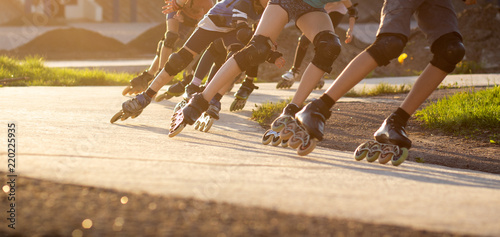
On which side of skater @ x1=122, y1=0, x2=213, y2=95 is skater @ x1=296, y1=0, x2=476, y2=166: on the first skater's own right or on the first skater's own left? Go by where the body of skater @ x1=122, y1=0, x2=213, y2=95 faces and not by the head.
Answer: on the first skater's own left

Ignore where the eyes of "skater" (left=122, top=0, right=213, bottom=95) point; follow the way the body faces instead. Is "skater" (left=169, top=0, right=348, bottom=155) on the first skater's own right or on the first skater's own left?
on the first skater's own left

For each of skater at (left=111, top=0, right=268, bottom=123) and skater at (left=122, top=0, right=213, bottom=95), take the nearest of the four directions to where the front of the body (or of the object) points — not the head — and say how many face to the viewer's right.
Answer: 0

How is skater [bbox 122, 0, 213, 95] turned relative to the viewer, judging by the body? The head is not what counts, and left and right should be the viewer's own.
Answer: facing the viewer and to the left of the viewer

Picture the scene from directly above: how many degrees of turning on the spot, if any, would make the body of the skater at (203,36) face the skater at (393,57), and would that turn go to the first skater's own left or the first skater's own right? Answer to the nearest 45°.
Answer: approximately 90° to the first skater's own left
